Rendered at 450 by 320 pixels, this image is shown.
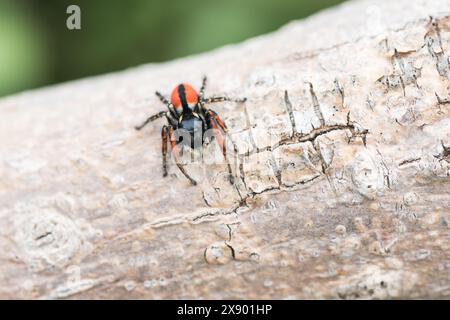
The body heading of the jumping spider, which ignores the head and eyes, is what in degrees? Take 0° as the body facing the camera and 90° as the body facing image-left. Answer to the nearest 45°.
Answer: approximately 0°
